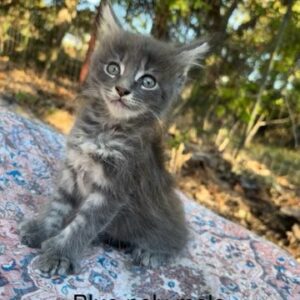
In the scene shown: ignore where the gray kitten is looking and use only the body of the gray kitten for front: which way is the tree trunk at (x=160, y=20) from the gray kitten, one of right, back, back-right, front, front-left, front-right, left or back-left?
back-right

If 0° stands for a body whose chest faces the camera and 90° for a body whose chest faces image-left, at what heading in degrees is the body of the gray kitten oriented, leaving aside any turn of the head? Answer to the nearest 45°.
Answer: approximately 45°
